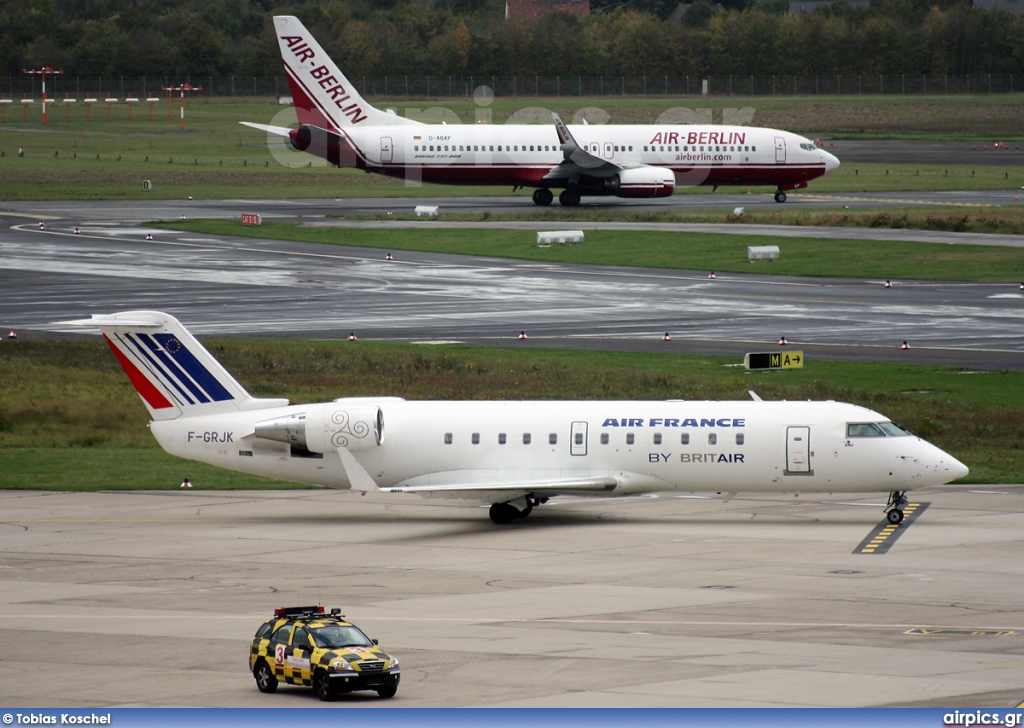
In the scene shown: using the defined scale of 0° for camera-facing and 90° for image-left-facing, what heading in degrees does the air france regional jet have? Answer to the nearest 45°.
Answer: approximately 270°

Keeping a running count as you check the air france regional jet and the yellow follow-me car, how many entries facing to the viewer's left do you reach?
0

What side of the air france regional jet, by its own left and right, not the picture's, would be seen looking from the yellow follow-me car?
right

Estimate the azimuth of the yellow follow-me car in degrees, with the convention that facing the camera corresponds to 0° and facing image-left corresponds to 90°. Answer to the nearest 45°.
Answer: approximately 315°

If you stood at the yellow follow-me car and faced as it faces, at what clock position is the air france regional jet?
The air france regional jet is roughly at 8 o'clock from the yellow follow-me car.
